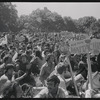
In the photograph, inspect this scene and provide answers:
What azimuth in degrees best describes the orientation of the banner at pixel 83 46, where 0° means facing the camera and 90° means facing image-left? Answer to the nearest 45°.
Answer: approximately 0°

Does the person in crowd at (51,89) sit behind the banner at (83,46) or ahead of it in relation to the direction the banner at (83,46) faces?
ahead

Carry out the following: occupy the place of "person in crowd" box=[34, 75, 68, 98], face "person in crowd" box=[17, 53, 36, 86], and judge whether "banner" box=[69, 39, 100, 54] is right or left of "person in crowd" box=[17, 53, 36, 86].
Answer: right

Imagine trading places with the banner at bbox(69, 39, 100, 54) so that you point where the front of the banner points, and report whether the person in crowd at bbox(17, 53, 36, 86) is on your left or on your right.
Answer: on your right
